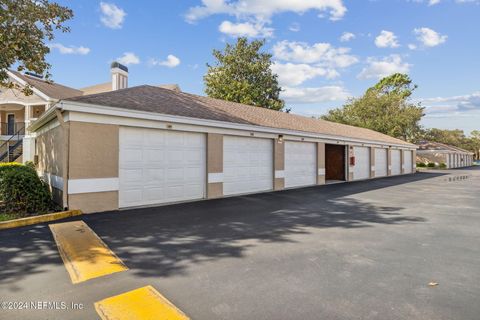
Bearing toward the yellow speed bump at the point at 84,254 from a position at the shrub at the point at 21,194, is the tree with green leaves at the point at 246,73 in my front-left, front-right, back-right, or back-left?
back-left

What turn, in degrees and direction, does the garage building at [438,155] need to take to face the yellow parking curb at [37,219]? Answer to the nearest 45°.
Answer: approximately 45° to its right

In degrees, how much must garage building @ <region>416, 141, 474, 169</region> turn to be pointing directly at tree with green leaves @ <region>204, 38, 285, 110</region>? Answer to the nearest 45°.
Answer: approximately 90° to its right

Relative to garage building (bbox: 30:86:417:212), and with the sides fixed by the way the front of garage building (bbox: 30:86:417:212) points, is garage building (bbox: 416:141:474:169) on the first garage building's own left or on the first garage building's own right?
on the first garage building's own left

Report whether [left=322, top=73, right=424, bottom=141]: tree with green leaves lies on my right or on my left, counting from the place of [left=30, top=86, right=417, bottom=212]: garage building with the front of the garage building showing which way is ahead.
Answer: on my left

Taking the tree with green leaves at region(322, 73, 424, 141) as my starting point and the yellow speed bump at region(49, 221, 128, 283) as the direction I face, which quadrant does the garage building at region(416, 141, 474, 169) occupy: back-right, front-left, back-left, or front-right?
back-left

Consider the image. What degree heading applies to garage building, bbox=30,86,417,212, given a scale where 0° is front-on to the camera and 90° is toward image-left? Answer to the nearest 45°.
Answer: approximately 315°

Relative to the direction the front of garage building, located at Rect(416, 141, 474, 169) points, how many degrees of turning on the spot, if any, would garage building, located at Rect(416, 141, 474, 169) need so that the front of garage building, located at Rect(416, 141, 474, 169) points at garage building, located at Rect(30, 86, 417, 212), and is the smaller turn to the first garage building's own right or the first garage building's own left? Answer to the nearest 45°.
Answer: approximately 45° to the first garage building's own right

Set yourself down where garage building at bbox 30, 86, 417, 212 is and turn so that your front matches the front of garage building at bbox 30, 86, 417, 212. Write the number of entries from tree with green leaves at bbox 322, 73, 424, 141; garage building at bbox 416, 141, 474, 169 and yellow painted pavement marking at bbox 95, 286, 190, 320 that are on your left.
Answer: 2

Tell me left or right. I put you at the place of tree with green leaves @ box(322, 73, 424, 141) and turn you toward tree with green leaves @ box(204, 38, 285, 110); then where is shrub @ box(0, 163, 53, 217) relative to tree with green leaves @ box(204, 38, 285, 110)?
left

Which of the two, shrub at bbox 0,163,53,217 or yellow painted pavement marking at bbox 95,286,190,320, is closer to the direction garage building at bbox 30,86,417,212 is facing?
the yellow painted pavement marking

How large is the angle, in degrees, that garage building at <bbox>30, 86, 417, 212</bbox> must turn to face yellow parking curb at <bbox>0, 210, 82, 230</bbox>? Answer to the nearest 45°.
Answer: approximately 90° to its right
